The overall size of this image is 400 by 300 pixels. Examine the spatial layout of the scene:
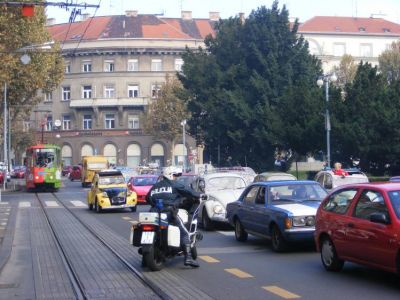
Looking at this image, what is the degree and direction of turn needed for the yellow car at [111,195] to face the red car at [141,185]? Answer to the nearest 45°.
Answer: approximately 135° to its left

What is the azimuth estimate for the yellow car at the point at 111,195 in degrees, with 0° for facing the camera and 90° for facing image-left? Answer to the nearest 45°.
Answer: approximately 315°

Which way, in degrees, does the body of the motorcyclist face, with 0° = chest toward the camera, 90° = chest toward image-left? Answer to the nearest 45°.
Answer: approximately 225°
